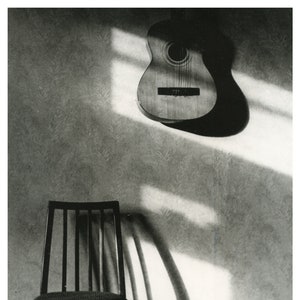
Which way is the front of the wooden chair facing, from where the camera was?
facing the viewer

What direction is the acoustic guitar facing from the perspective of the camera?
toward the camera

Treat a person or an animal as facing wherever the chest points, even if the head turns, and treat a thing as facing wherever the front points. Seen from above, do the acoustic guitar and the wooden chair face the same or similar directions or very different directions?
same or similar directions

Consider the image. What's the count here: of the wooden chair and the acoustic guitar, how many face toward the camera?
2
